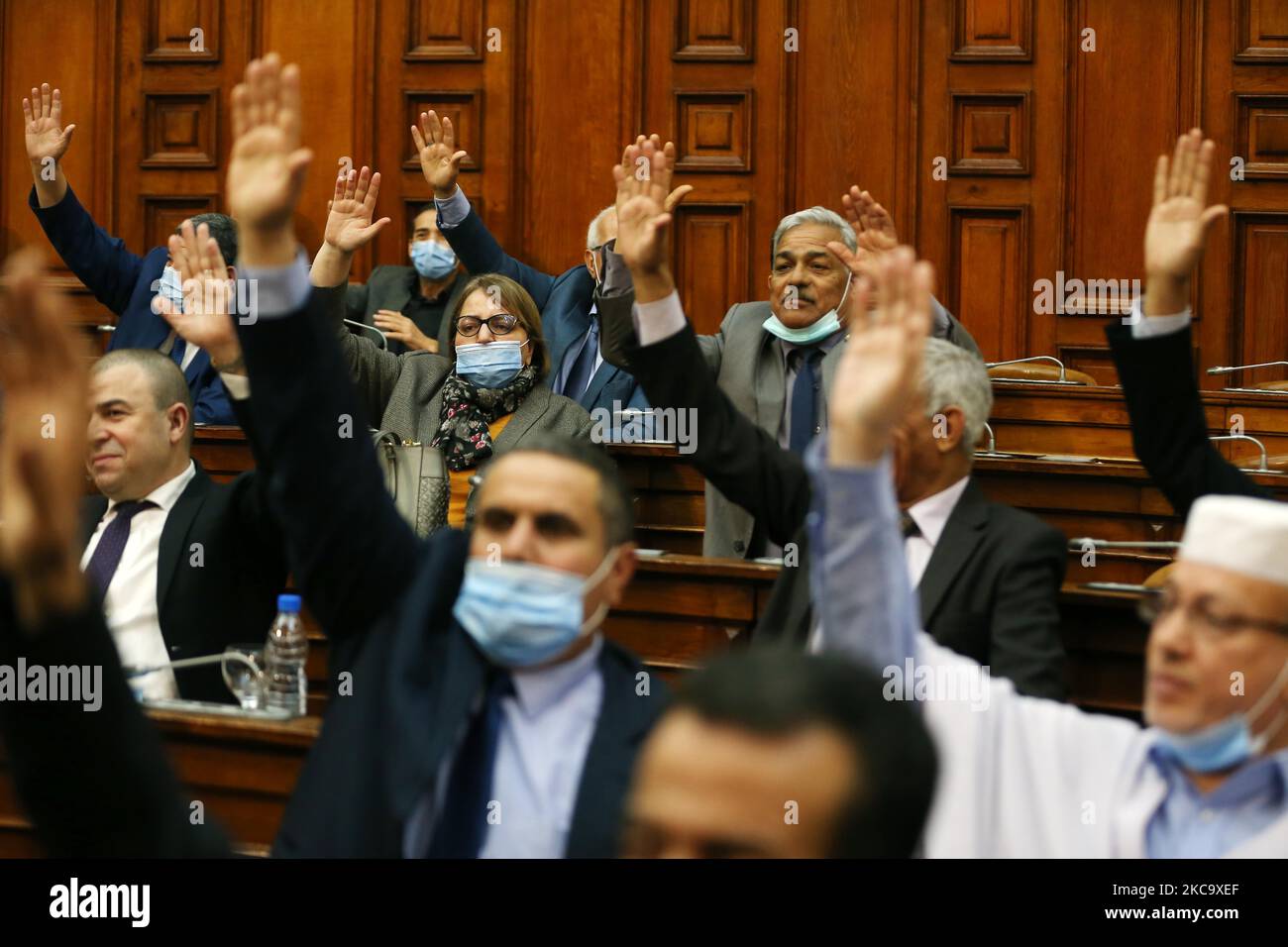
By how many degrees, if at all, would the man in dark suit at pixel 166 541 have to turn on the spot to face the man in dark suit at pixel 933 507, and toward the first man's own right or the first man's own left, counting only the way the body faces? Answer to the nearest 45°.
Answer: approximately 90° to the first man's own left

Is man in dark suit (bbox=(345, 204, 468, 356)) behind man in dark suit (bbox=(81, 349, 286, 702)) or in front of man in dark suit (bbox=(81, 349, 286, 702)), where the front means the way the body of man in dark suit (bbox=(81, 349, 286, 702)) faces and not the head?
behind

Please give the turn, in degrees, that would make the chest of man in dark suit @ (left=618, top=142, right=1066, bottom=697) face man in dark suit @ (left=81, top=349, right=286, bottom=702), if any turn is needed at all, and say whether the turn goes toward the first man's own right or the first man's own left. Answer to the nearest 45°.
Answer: approximately 45° to the first man's own right

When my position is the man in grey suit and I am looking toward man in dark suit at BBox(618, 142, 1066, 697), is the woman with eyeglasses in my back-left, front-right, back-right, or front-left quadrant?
back-right

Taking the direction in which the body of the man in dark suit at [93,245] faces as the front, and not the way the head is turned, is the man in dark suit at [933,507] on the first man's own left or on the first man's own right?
on the first man's own left

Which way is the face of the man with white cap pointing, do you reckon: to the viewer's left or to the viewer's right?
to the viewer's left

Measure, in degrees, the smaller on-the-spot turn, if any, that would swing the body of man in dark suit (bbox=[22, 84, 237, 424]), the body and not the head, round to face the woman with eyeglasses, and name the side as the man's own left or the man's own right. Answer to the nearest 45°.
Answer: approximately 90° to the man's own left
